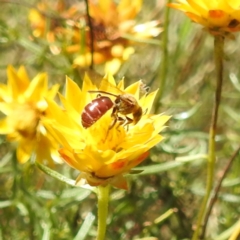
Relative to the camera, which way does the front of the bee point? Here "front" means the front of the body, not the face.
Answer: to the viewer's right
